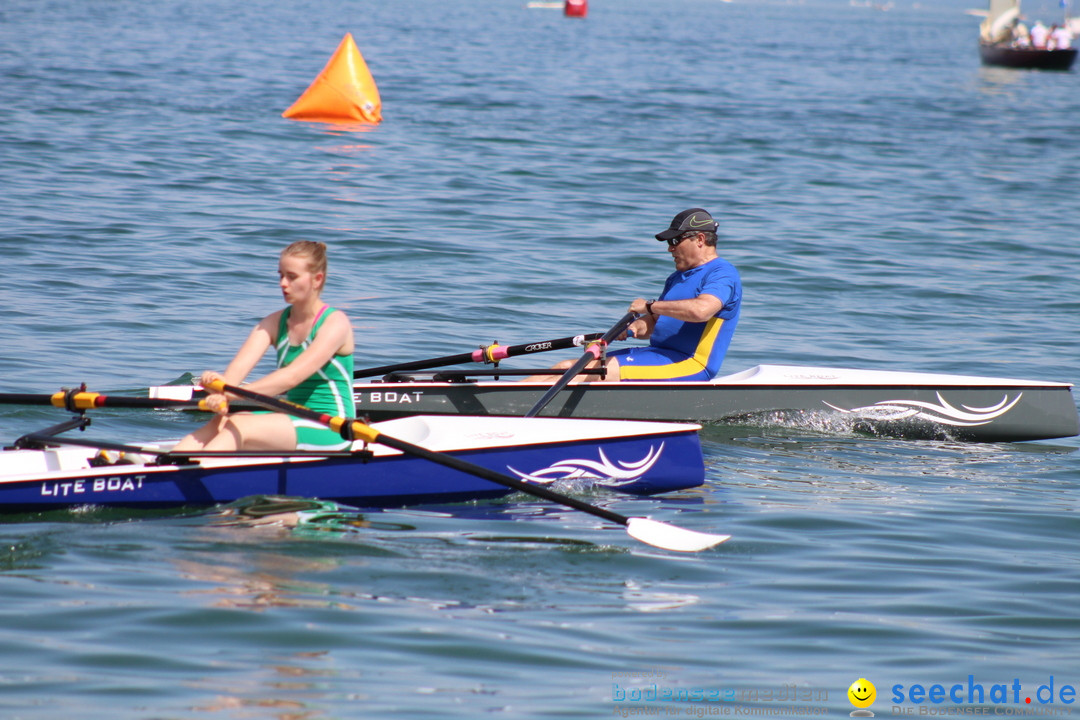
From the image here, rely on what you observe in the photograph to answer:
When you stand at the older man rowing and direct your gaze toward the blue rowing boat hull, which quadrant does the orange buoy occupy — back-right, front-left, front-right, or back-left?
back-right

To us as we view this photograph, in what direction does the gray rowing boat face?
facing to the right of the viewer

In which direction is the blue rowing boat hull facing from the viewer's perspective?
to the viewer's right

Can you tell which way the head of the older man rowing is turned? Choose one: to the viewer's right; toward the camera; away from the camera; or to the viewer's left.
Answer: to the viewer's left

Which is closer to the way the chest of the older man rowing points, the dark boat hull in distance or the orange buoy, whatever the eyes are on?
the orange buoy

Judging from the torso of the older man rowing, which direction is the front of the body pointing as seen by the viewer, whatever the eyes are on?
to the viewer's left

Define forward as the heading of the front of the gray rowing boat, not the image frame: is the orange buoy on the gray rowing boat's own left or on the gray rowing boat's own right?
on the gray rowing boat's own left
